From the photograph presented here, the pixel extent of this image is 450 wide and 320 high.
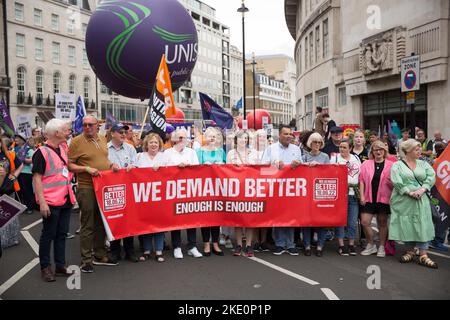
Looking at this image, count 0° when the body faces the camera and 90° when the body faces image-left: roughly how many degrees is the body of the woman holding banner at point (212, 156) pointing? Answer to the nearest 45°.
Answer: approximately 0°

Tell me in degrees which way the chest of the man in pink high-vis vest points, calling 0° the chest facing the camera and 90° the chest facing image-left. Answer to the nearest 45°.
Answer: approximately 315°

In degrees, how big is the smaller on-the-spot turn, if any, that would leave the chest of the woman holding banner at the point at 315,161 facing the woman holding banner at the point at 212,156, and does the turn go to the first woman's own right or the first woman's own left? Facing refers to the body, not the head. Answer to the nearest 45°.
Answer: approximately 90° to the first woman's own right

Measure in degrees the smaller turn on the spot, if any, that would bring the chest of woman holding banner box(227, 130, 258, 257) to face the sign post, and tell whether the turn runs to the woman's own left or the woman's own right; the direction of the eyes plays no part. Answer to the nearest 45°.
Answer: approximately 135° to the woman's own left

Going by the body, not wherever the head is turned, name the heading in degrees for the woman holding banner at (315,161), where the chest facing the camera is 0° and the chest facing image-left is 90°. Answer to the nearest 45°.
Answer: approximately 0°

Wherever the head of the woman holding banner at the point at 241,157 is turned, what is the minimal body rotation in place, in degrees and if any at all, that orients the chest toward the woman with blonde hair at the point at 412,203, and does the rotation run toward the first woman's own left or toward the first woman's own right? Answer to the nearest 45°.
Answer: approximately 90° to the first woman's own left

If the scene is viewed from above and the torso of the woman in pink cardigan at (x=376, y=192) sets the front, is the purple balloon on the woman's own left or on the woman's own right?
on the woman's own right
